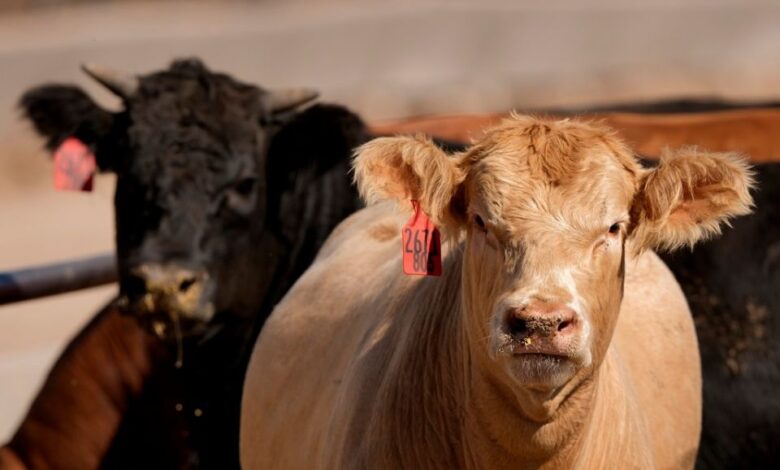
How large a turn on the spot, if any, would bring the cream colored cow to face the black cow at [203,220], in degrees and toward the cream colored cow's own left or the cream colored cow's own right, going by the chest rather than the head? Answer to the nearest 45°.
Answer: approximately 135° to the cream colored cow's own right

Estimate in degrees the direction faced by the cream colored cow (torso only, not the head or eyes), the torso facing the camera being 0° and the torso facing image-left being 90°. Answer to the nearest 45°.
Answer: approximately 0°
